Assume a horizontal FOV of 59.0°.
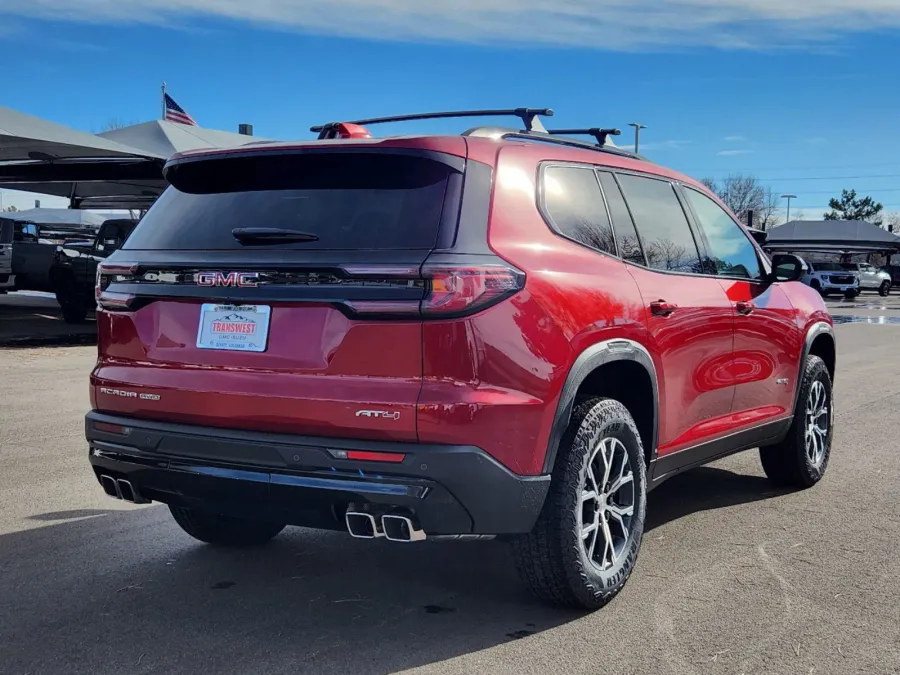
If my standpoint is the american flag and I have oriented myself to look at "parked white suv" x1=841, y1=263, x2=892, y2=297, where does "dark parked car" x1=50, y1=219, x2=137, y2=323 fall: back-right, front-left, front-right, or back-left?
back-right

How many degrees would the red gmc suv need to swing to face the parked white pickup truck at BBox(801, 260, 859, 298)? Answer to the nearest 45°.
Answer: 0° — it already faces it

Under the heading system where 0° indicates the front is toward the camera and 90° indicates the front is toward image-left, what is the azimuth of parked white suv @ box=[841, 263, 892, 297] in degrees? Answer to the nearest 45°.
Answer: approximately 315°

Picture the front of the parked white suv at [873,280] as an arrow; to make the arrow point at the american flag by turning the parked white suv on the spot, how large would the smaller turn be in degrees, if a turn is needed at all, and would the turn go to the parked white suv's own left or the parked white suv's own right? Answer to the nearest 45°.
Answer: approximately 90° to the parked white suv's own right

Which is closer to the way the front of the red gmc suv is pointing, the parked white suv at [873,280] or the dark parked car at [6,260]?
the parked white suv

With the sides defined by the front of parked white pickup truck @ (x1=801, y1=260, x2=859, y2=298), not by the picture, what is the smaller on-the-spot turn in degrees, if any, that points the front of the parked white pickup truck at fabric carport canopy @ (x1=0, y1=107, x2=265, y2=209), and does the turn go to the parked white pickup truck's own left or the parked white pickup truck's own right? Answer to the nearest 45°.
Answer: approximately 90° to the parked white pickup truck's own right

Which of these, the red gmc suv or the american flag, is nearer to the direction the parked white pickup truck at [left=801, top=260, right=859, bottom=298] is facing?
the red gmc suv

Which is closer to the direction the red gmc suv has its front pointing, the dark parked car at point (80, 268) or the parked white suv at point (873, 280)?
the parked white suv

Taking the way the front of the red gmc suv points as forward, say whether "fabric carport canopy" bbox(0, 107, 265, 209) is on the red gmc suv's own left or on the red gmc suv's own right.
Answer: on the red gmc suv's own left

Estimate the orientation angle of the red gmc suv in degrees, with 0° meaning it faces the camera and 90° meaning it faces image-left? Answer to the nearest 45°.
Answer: approximately 225°

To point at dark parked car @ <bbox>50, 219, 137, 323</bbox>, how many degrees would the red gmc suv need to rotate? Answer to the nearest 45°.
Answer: approximately 90° to its left
